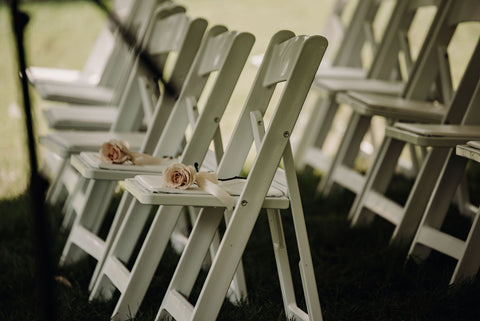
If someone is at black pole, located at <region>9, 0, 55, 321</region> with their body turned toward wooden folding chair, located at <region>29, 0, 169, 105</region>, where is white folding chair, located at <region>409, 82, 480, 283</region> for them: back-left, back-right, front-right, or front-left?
front-right

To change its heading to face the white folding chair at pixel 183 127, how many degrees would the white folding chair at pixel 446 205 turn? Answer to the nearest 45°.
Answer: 0° — it already faces it

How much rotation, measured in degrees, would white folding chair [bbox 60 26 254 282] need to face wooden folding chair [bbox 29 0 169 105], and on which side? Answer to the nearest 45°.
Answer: approximately 135° to its right

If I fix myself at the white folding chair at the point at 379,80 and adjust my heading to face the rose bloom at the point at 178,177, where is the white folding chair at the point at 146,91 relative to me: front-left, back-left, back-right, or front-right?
front-right

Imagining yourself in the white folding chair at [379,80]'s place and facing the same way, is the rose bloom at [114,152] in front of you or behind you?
in front

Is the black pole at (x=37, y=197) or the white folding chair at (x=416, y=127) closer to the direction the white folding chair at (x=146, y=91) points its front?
the black pole

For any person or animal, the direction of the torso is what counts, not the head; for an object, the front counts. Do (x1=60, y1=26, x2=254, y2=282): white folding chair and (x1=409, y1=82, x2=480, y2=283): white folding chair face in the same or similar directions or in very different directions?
same or similar directions

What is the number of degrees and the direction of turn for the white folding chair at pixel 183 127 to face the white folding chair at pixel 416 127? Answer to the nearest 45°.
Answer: approximately 180°

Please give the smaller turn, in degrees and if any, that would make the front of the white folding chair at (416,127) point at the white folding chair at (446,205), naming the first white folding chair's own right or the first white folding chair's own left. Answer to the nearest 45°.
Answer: approximately 90° to the first white folding chair's own left

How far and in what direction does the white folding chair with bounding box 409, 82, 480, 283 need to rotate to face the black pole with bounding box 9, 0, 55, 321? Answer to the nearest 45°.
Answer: approximately 45° to its left

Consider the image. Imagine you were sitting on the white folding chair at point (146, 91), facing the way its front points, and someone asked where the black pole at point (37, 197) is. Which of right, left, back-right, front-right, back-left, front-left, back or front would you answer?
front-left

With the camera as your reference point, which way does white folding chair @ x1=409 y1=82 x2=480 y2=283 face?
facing the viewer and to the left of the viewer

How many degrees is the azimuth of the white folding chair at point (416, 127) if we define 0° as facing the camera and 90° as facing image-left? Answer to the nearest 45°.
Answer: approximately 45°

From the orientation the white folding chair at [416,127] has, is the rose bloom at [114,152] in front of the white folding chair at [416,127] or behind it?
in front

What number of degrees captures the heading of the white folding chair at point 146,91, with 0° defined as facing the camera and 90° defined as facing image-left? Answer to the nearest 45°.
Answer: approximately 45°

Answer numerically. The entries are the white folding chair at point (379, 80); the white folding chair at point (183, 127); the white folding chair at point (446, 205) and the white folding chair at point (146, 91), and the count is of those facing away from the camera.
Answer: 0
